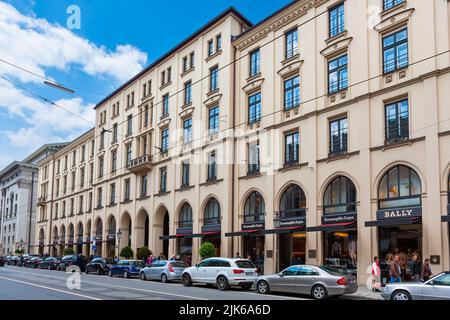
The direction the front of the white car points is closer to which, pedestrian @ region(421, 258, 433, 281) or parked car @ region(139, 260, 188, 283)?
the parked car

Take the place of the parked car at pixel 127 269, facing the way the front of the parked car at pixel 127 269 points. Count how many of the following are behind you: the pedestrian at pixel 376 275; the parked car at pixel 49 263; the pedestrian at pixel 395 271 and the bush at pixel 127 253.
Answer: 2

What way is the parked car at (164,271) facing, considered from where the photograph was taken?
facing away from the viewer and to the left of the viewer

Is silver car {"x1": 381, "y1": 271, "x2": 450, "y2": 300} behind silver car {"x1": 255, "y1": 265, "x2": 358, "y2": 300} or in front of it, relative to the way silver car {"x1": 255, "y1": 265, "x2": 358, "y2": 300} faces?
behind

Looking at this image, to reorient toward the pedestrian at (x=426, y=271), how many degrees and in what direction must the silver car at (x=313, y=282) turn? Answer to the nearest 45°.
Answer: approximately 135° to its right

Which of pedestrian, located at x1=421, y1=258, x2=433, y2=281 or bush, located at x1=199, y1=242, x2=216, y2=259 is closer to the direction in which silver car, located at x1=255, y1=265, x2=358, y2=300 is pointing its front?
the bush

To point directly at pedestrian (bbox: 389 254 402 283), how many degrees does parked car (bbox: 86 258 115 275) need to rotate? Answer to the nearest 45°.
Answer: approximately 180°

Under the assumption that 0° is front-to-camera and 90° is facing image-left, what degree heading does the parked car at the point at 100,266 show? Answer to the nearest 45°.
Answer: approximately 135°

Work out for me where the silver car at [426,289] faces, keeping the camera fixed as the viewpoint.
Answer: facing to the left of the viewer

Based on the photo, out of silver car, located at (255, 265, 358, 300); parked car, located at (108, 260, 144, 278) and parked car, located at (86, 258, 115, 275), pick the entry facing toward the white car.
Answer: the silver car

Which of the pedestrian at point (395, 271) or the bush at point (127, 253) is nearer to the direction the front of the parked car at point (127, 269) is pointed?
the bush
